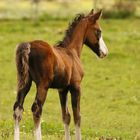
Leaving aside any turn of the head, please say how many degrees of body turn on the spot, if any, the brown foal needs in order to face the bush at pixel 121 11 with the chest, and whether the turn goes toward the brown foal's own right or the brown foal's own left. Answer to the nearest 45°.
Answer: approximately 45° to the brown foal's own left

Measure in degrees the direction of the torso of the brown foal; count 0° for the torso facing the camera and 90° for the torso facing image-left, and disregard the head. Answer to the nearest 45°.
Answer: approximately 225°
